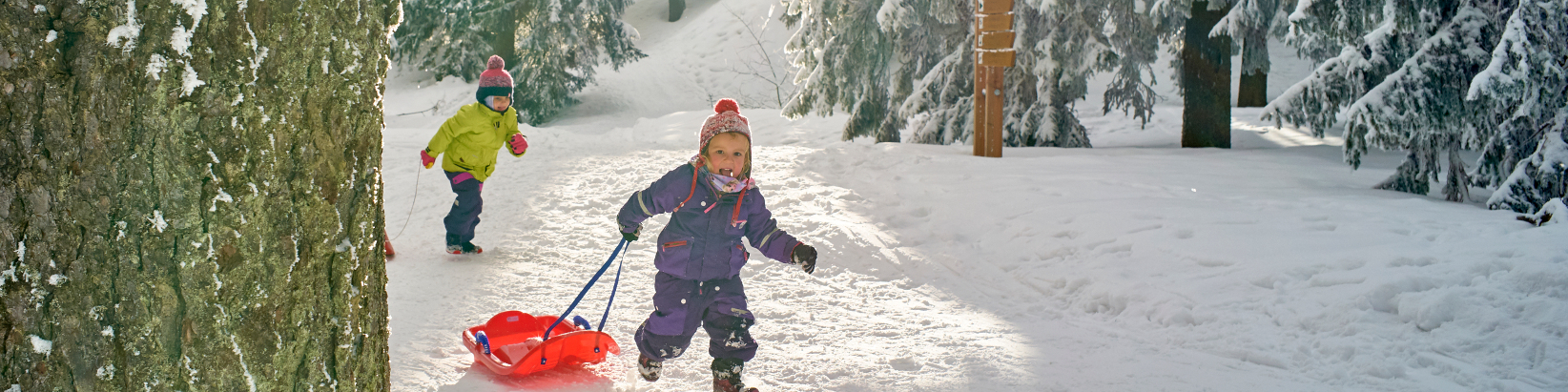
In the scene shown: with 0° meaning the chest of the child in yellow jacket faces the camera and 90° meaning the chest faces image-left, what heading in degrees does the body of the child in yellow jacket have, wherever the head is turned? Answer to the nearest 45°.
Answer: approximately 315°

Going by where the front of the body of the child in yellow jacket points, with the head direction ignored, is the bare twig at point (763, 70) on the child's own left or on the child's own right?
on the child's own left

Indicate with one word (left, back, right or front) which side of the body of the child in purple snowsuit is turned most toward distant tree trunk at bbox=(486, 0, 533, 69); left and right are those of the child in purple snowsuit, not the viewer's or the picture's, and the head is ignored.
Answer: back

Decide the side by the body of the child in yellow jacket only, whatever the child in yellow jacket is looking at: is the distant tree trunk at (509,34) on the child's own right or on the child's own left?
on the child's own left

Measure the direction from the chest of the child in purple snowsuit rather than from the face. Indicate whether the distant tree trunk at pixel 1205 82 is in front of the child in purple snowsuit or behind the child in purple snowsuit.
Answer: behind

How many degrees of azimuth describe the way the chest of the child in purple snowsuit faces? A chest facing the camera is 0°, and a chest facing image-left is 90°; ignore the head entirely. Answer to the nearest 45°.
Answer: approximately 0°
